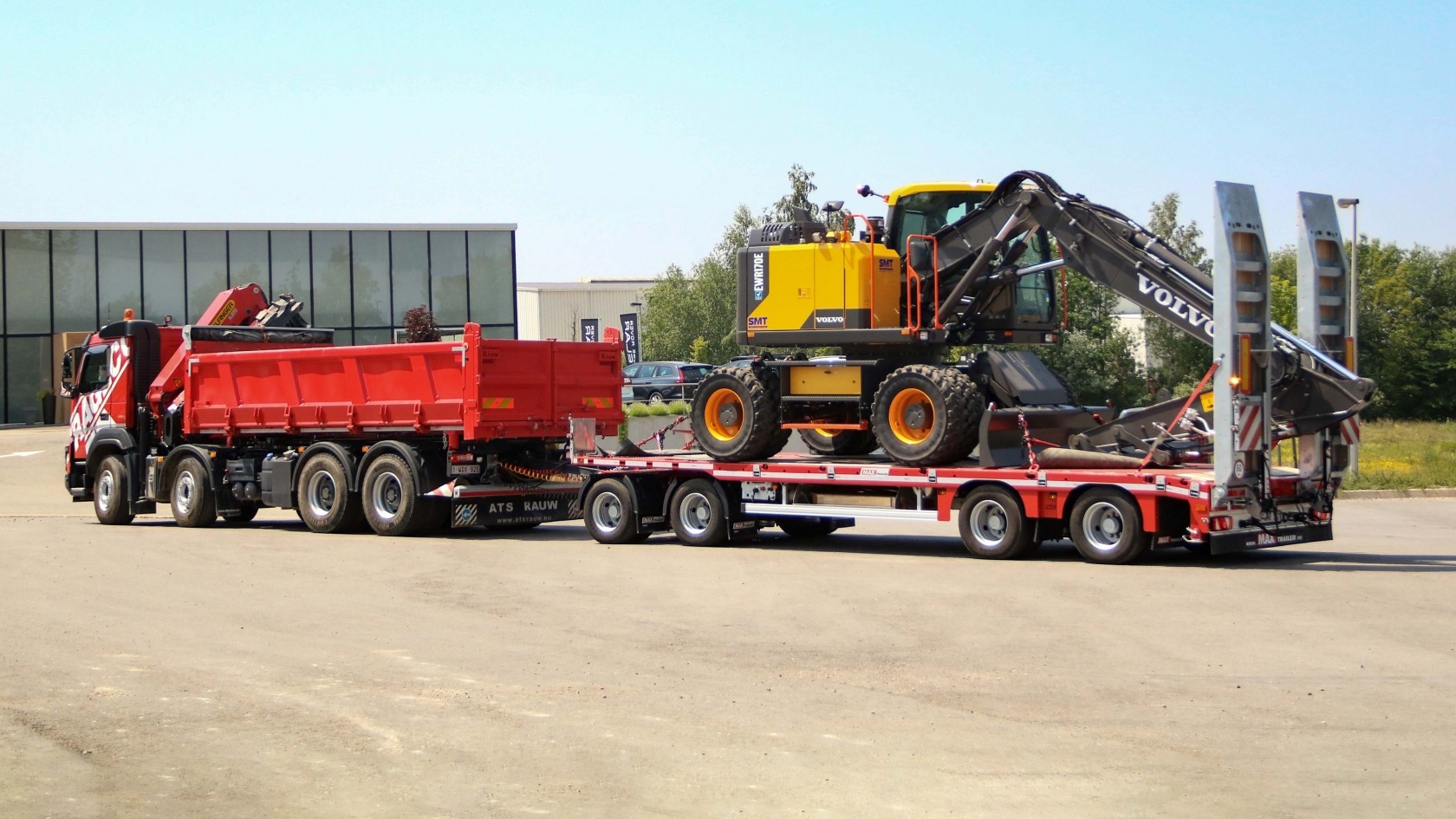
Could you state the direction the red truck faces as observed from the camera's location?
facing away from the viewer and to the left of the viewer

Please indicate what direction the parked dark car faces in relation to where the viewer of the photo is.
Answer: facing away from the viewer and to the left of the viewer

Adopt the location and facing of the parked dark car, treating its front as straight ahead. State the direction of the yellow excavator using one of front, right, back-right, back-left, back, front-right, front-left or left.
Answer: back-left

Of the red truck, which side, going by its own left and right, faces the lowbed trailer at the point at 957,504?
back

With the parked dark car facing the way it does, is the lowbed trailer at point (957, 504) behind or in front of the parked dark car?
behind

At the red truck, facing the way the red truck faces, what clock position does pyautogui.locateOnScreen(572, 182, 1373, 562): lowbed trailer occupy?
The lowbed trailer is roughly at 6 o'clock from the red truck.

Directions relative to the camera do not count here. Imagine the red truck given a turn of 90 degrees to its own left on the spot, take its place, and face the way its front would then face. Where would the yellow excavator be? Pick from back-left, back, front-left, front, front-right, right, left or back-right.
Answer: left

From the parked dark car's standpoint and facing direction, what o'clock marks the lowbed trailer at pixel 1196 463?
The lowbed trailer is roughly at 7 o'clock from the parked dark car.
